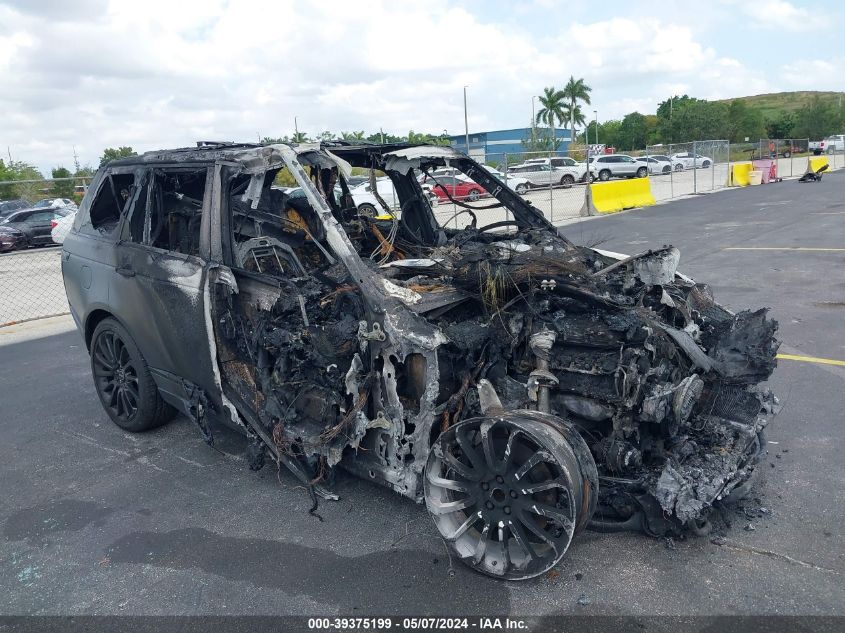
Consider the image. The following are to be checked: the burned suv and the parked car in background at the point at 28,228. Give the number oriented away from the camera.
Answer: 0

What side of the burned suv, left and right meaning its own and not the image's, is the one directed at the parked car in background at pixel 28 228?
back

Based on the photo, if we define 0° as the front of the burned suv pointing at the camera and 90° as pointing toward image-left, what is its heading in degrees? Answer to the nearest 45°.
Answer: approximately 315°

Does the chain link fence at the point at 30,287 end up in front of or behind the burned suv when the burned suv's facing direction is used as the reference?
behind

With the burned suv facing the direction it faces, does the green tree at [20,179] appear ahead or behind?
behind

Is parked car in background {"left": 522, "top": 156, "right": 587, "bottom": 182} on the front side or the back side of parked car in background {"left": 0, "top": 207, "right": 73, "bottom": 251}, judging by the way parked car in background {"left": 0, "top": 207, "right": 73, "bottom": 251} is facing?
on the back side

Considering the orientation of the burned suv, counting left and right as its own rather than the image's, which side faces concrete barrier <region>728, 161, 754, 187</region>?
left

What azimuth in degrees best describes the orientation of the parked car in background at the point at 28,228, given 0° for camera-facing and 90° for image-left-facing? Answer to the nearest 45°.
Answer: approximately 45°
